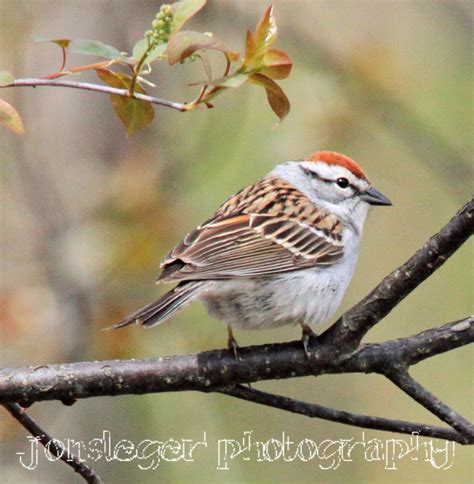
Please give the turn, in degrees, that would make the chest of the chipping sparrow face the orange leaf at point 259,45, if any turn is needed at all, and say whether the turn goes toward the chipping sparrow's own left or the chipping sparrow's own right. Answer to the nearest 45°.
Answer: approximately 90° to the chipping sparrow's own right

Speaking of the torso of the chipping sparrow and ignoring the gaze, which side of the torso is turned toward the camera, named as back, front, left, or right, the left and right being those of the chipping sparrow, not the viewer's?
right

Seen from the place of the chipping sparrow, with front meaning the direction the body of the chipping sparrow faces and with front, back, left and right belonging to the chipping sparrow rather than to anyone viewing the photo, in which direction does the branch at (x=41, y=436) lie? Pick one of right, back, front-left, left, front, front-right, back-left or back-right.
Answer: back-right

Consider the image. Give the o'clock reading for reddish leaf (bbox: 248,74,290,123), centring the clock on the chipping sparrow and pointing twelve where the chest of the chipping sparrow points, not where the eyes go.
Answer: The reddish leaf is roughly at 3 o'clock from the chipping sparrow.
